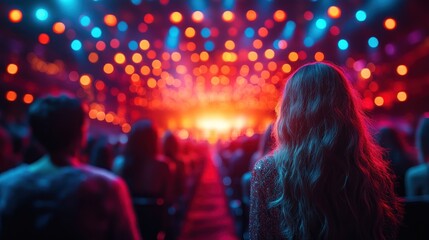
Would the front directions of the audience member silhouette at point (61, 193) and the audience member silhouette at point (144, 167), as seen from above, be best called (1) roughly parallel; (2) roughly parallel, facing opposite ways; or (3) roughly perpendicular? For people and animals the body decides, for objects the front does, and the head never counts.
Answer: roughly parallel

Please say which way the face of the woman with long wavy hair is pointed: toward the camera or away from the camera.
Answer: away from the camera

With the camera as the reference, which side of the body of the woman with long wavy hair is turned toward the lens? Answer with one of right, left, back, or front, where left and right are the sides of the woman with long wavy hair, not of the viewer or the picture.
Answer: back

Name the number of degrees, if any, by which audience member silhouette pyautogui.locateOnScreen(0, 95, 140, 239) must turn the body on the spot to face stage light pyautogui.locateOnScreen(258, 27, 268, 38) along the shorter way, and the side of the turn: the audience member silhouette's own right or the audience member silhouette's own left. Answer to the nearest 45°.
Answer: approximately 45° to the audience member silhouette's own right

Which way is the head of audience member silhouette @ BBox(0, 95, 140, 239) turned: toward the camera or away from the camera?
away from the camera

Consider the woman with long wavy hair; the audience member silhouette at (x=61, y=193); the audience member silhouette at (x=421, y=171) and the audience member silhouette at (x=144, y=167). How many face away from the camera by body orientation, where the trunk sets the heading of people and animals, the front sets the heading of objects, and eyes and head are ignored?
4

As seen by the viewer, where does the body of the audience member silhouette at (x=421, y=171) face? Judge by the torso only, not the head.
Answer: away from the camera

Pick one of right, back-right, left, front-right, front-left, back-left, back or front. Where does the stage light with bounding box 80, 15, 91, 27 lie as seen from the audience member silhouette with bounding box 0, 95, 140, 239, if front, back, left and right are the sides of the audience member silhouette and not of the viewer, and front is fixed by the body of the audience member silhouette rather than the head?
front

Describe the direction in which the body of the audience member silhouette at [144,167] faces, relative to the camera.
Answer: away from the camera

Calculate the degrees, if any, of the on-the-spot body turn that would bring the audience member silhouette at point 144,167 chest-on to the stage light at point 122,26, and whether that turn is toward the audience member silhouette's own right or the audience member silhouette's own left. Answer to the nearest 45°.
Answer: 0° — they already face it

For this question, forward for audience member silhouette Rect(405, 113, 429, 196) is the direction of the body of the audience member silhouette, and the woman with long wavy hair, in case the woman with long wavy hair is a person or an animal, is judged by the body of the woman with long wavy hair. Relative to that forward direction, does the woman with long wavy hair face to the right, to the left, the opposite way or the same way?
the same way

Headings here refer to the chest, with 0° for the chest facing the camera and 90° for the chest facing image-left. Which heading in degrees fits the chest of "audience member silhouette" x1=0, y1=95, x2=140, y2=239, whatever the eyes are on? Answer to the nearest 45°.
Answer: approximately 180°

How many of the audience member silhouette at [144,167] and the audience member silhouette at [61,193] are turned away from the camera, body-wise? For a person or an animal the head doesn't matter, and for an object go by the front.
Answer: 2

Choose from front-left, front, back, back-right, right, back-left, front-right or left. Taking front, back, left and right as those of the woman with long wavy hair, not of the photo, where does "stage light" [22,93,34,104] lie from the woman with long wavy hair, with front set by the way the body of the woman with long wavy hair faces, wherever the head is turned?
front-left

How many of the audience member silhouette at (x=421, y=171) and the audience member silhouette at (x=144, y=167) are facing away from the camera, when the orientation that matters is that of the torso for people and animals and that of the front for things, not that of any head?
2

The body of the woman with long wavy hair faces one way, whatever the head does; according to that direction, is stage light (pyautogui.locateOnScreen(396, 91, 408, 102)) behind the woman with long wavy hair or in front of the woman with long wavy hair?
in front

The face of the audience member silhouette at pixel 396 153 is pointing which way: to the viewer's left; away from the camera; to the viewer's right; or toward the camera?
away from the camera
